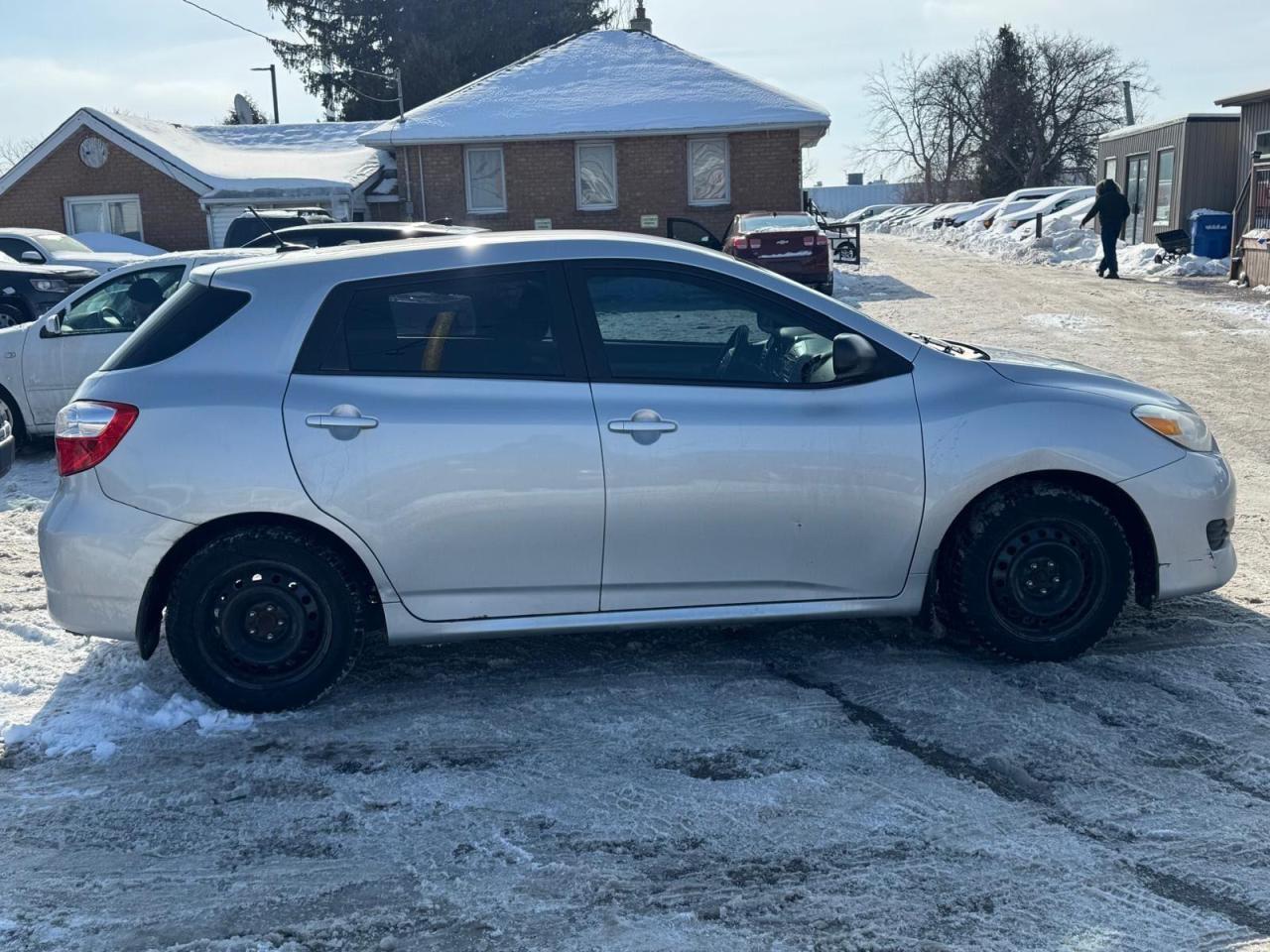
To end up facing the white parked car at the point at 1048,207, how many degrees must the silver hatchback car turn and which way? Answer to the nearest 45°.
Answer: approximately 90° to its left

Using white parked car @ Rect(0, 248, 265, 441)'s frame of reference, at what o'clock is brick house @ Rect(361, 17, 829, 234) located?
The brick house is roughly at 4 o'clock from the white parked car.

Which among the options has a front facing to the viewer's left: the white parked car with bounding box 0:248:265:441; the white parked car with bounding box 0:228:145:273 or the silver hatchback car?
the white parked car with bounding box 0:248:265:441

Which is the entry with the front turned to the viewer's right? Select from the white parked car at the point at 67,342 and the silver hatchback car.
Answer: the silver hatchback car

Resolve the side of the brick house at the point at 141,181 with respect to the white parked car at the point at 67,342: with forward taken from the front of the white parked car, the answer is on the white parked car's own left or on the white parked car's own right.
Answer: on the white parked car's own right

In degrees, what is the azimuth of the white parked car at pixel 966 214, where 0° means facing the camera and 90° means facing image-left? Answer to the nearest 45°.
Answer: approximately 45°

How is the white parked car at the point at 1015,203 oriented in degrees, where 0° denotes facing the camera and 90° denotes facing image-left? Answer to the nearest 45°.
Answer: approximately 45°

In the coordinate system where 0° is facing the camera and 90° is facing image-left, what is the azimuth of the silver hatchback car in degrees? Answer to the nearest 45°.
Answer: approximately 270°

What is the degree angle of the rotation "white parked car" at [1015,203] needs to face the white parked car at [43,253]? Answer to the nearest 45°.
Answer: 0° — it already faces it

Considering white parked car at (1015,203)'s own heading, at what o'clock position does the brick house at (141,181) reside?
The brick house is roughly at 12 o'clock from the white parked car.

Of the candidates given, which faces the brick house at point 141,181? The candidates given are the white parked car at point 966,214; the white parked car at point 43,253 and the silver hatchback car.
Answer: the white parked car at point 966,214

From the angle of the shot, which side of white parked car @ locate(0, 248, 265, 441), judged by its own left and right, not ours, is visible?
left
